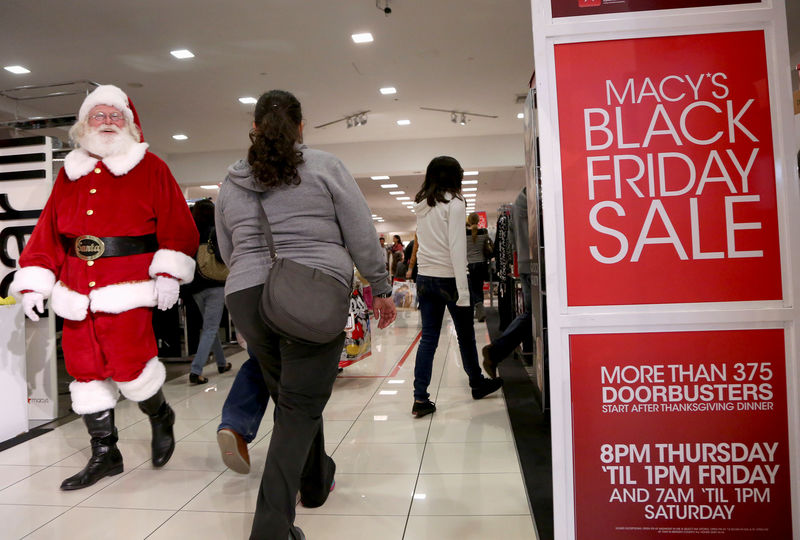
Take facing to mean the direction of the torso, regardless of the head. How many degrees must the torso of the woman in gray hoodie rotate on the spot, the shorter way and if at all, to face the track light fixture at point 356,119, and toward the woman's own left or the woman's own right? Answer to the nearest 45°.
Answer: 0° — they already face it

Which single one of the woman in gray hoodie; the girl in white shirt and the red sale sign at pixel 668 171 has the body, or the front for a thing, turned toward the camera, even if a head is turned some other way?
the red sale sign

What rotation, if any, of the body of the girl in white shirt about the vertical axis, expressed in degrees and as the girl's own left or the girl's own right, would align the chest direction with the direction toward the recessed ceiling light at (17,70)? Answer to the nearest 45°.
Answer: approximately 90° to the girl's own left

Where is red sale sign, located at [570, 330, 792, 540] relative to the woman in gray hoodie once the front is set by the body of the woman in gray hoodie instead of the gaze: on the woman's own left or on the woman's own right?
on the woman's own right

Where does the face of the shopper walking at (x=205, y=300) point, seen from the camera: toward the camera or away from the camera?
away from the camera

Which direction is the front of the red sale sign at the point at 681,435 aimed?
toward the camera

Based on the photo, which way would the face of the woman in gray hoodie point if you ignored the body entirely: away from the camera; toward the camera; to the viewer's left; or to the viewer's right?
away from the camera

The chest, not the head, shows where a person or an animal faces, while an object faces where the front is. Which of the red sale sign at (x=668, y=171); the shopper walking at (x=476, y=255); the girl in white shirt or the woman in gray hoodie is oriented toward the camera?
the red sale sign

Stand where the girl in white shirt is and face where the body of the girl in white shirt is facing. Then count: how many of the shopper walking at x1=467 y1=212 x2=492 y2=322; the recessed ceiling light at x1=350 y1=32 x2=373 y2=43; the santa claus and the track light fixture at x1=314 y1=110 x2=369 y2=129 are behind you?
1

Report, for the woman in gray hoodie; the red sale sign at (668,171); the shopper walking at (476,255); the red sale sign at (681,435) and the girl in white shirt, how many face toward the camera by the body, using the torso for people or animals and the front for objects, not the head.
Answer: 2
